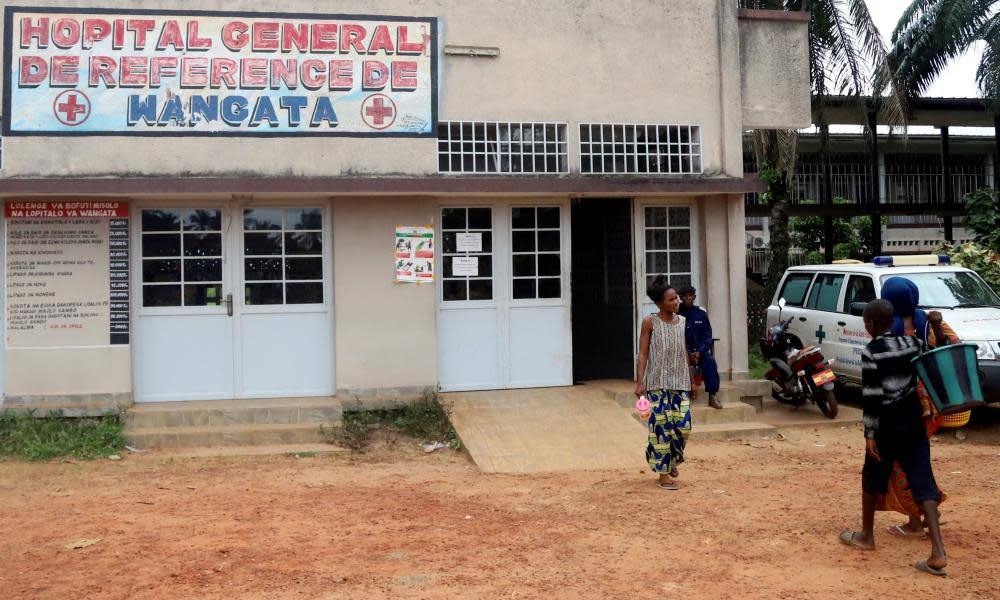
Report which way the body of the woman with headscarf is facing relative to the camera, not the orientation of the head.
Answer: to the viewer's left

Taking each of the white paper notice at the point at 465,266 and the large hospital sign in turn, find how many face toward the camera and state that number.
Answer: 2

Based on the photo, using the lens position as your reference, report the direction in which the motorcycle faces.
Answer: facing away from the viewer and to the left of the viewer

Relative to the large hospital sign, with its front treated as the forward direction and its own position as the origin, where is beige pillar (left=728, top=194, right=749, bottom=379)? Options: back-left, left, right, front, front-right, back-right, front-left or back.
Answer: left

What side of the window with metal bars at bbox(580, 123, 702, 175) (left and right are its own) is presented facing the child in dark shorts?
front

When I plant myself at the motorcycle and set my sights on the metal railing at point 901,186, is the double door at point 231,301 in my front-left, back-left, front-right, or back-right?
back-left

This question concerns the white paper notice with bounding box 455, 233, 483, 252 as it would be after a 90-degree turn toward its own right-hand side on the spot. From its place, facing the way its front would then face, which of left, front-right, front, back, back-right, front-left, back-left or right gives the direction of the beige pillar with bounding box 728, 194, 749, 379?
back

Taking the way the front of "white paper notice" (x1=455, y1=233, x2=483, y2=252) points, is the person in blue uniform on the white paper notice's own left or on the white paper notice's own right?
on the white paper notice's own left

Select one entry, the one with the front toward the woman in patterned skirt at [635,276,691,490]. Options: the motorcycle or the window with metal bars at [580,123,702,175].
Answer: the window with metal bars

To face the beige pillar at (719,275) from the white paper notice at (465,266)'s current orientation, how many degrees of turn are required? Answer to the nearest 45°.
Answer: approximately 90° to its left
